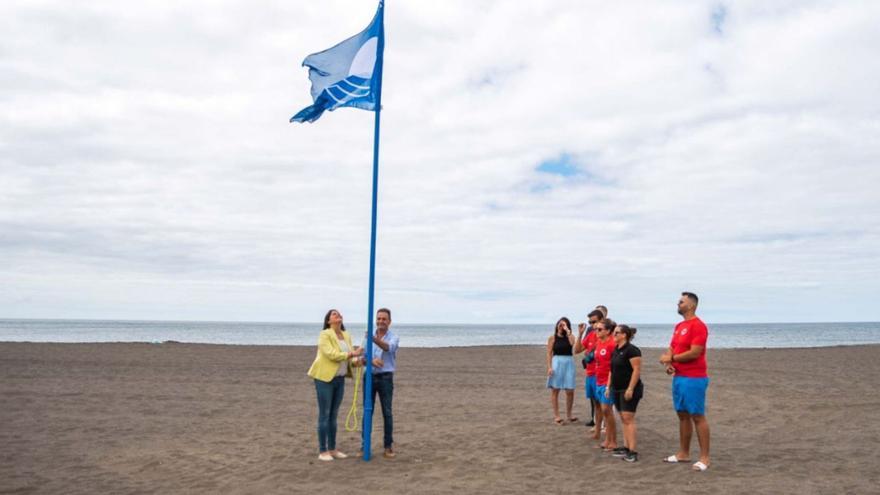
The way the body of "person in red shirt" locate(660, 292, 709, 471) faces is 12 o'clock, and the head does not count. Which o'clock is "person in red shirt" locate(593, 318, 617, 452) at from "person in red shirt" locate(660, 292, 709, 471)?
"person in red shirt" locate(593, 318, 617, 452) is roughly at 3 o'clock from "person in red shirt" locate(660, 292, 709, 471).

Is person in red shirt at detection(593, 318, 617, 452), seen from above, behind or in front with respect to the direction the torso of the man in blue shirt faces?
behind

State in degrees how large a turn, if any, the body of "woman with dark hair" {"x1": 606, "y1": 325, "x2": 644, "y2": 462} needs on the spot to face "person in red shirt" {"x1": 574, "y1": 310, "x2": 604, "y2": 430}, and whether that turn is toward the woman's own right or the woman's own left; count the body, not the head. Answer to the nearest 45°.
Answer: approximately 90° to the woman's own right

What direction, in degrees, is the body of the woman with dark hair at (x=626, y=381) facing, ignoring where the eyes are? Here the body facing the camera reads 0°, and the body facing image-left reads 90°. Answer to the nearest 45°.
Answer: approximately 90°

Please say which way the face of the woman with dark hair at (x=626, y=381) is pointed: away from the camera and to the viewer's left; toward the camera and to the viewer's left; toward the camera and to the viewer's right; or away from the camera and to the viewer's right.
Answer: toward the camera and to the viewer's left

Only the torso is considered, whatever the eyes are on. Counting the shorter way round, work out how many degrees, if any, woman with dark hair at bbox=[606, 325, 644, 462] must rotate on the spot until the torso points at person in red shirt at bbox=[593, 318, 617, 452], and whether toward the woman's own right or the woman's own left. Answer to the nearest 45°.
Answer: approximately 90° to the woman's own right

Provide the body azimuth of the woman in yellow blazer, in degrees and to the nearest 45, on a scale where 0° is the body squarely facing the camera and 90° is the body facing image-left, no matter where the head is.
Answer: approximately 315°

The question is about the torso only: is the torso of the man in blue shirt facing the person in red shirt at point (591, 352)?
no

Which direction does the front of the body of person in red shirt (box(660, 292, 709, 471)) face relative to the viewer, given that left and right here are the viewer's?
facing the viewer and to the left of the viewer

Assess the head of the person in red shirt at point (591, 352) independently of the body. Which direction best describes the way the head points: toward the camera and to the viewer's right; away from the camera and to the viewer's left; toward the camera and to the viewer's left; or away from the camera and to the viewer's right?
toward the camera and to the viewer's left

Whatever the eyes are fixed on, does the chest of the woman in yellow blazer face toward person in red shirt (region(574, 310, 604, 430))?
no

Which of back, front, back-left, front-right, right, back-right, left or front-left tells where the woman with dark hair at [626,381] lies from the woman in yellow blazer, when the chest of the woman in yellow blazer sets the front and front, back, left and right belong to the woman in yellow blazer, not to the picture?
front-left

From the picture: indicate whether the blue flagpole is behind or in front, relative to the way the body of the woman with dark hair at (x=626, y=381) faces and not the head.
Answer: in front
